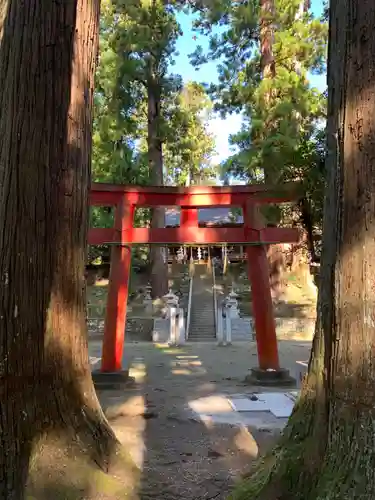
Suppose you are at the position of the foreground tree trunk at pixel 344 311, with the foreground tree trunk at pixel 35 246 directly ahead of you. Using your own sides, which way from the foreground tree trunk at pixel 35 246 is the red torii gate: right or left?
right

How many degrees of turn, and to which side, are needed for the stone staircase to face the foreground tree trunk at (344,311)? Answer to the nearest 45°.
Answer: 0° — it already faces it

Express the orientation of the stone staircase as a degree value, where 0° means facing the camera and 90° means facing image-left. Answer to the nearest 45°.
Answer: approximately 0°
